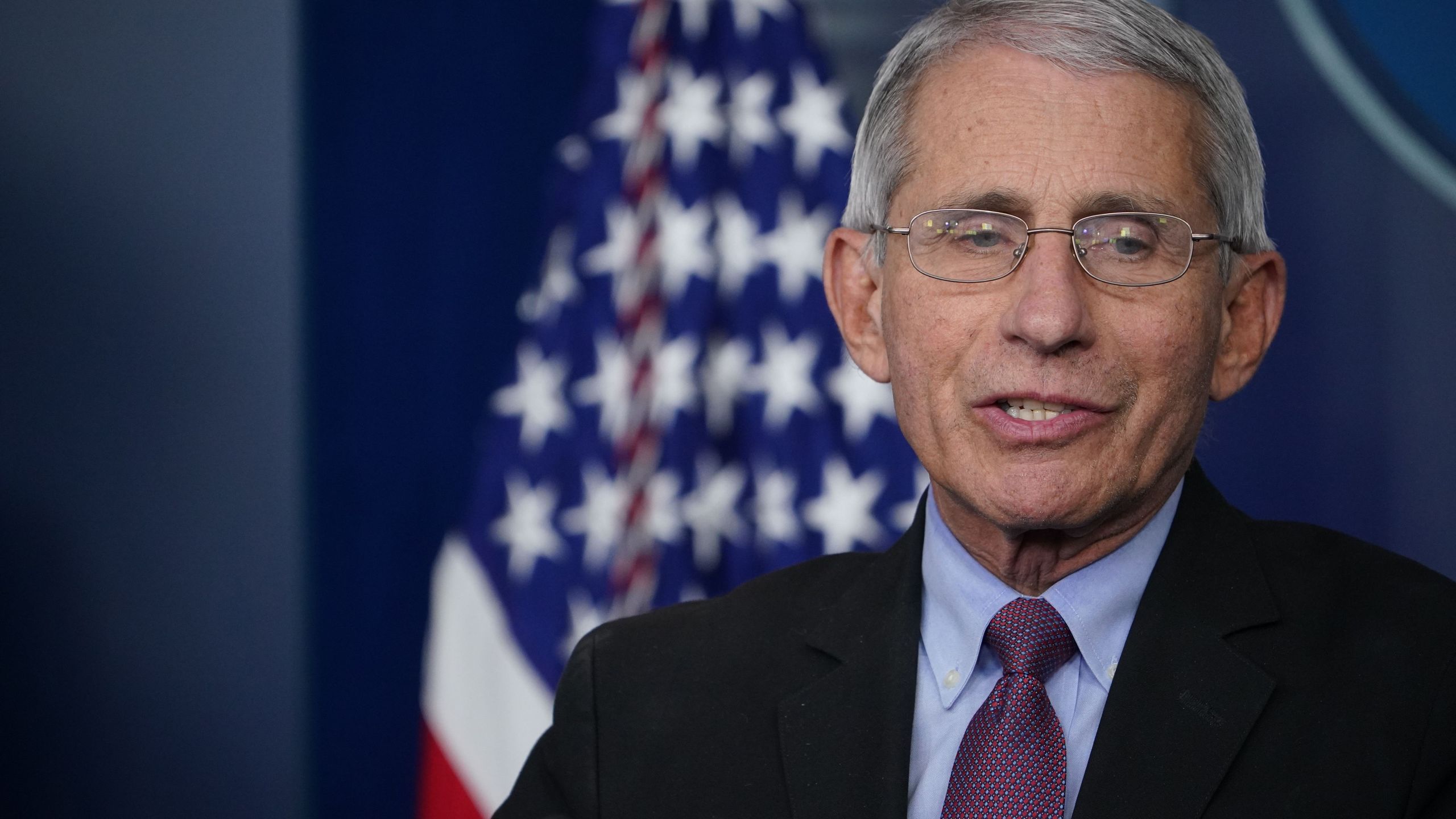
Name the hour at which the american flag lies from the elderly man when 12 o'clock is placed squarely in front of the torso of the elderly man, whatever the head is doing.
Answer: The american flag is roughly at 5 o'clock from the elderly man.

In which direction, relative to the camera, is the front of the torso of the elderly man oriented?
toward the camera
